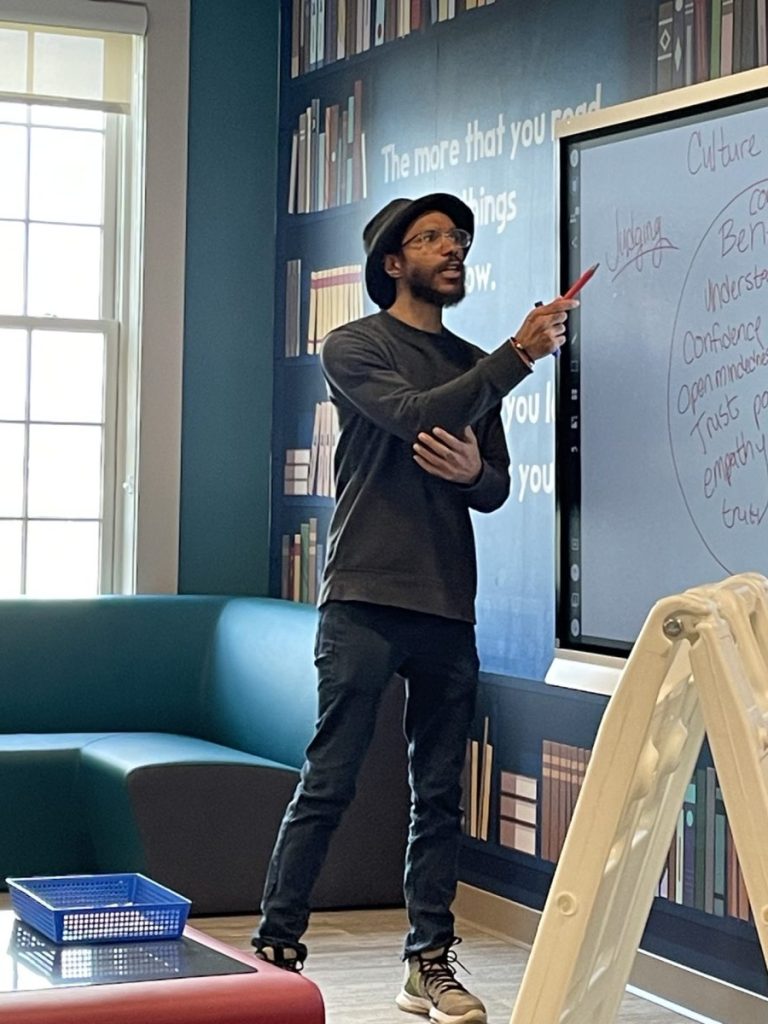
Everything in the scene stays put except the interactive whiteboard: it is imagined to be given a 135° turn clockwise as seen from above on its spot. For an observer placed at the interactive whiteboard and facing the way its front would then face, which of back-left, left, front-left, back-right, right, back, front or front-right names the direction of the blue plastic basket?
back-left

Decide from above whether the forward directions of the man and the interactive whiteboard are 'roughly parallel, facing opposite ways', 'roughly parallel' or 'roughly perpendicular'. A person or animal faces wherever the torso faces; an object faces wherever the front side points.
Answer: roughly perpendicular

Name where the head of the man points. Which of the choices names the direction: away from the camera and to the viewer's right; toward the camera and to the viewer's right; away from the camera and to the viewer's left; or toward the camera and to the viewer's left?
toward the camera and to the viewer's right

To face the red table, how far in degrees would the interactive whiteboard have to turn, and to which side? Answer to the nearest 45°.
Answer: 0° — it already faces it

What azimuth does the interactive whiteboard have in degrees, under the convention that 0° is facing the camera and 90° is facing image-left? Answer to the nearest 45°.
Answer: approximately 45°

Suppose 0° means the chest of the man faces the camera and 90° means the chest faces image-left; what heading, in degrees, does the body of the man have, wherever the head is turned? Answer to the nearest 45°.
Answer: approximately 315°

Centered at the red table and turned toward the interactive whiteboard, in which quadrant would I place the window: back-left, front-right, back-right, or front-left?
front-left

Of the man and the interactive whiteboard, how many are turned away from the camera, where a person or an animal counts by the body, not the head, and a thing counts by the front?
0
